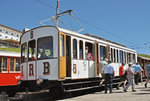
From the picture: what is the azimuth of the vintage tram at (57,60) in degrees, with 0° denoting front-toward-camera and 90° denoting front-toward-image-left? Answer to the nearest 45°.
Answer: approximately 45°

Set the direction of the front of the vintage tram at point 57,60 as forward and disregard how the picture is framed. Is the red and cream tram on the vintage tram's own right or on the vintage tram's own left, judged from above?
on the vintage tram's own right
